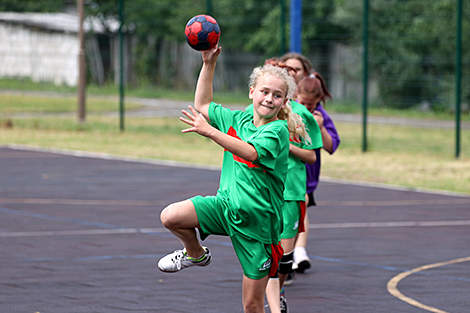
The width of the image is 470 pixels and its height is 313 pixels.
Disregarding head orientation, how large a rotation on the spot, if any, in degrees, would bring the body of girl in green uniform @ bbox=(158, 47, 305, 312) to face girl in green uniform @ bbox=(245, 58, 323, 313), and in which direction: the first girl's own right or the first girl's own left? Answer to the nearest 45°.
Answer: approximately 135° to the first girl's own right

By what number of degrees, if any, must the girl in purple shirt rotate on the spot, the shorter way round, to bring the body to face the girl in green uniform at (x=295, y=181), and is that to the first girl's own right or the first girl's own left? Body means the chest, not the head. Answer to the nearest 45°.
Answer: approximately 45° to the first girl's own left

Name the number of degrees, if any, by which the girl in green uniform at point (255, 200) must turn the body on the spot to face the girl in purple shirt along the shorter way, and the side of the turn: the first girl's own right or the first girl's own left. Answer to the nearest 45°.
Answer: approximately 135° to the first girl's own right

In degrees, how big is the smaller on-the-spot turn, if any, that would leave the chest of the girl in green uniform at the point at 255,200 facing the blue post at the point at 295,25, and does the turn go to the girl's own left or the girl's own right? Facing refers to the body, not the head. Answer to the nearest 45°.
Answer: approximately 135° to the girl's own right

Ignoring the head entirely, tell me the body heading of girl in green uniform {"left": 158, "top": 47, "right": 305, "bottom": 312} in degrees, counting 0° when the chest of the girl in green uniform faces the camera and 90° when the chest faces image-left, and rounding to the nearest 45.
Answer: approximately 45°

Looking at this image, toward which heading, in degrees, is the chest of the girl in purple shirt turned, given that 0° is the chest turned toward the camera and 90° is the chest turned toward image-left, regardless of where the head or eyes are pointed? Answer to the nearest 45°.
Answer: approximately 45°
